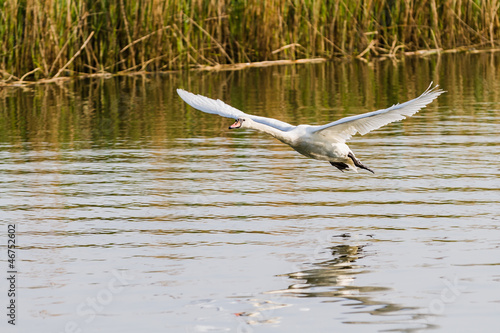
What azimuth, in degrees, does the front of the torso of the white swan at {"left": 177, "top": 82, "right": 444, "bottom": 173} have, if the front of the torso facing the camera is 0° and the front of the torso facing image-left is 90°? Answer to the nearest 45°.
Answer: approximately 45°
